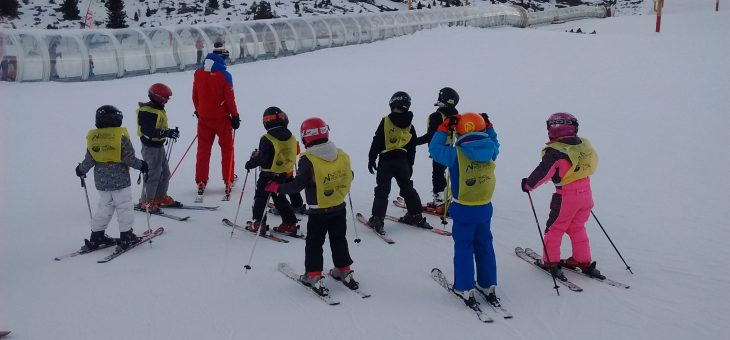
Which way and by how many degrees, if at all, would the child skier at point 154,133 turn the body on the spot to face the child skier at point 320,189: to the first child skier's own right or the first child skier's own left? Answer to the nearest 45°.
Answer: approximately 45° to the first child skier's own right

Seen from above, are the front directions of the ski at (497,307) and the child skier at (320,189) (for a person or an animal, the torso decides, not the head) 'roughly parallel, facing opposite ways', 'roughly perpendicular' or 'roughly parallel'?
roughly parallel

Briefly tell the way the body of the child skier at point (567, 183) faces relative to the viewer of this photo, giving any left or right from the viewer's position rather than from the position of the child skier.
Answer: facing away from the viewer and to the left of the viewer

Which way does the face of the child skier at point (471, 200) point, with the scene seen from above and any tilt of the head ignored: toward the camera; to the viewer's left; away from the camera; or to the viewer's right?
away from the camera

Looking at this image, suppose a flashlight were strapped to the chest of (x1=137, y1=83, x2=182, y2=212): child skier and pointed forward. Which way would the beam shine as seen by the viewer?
to the viewer's right

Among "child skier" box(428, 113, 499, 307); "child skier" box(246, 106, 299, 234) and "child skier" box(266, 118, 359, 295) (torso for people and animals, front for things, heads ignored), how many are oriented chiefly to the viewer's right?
0

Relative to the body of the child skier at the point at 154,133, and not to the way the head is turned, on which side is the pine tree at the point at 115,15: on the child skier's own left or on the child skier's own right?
on the child skier's own left

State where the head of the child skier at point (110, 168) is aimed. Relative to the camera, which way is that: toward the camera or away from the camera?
away from the camera

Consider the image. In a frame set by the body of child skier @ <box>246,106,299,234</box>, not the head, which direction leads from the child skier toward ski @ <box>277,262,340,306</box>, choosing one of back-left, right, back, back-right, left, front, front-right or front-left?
back-left

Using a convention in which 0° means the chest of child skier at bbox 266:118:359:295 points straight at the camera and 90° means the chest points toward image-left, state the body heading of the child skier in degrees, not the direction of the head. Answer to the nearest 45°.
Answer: approximately 135°
